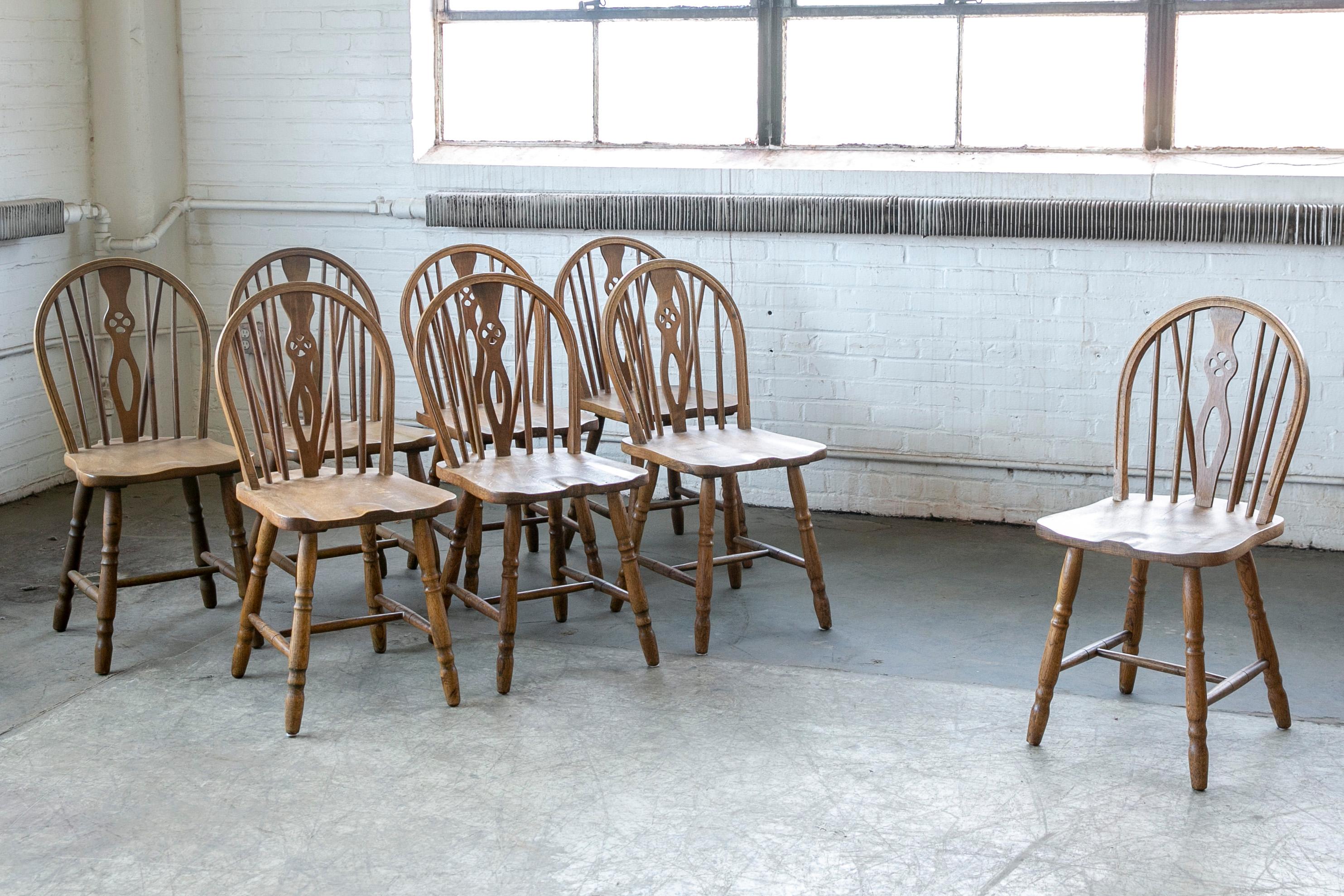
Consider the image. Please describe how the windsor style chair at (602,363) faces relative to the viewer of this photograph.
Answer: facing the viewer and to the right of the viewer

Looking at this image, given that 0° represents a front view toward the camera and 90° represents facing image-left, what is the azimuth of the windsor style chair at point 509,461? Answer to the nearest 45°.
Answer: approximately 315°

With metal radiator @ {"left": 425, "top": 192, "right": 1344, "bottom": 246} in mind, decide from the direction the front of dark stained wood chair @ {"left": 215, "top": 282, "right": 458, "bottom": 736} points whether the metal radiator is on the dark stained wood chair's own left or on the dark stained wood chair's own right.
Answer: on the dark stained wood chair's own left

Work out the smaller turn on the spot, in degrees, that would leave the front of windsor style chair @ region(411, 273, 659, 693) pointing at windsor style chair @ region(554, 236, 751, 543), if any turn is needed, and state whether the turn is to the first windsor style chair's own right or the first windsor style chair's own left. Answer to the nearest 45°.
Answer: approximately 135° to the first windsor style chair's own left

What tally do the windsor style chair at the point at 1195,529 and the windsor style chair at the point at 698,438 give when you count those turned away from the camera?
0

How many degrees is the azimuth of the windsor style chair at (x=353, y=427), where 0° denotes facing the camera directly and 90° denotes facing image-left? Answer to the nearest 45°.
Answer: approximately 315°

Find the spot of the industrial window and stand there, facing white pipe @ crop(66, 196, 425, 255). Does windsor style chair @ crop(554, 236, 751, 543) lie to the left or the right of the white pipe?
left

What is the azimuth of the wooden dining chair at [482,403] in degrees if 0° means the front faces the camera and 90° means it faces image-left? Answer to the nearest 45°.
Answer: approximately 315°

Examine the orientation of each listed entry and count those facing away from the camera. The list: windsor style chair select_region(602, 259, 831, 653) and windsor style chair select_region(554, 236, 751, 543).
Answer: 0
